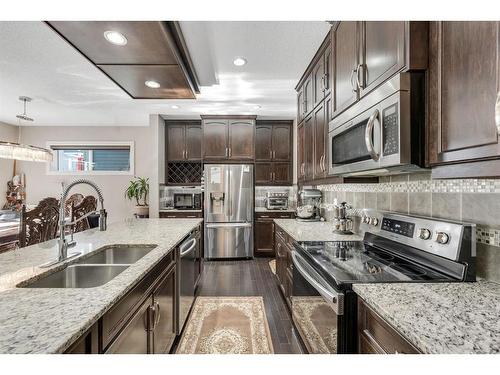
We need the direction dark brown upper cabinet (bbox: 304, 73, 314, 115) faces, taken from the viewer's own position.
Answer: facing to the left of the viewer

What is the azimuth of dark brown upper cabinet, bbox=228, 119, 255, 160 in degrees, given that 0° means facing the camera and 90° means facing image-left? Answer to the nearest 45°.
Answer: approximately 0°

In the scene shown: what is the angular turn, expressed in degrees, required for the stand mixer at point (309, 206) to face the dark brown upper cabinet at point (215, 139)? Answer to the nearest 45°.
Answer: approximately 90° to its right

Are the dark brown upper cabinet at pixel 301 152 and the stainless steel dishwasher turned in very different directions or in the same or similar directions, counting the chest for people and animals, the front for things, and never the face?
very different directions

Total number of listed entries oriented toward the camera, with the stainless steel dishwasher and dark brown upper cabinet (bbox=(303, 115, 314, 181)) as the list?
0

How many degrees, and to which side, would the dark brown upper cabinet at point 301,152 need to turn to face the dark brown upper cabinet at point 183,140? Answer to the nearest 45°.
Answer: approximately 45° to its right

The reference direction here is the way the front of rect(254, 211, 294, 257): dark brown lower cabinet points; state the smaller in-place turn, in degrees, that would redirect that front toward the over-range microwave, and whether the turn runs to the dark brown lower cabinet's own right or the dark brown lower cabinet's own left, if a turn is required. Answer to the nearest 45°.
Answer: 0° — it already faces it

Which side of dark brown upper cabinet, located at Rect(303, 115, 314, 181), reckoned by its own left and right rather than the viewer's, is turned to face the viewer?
left

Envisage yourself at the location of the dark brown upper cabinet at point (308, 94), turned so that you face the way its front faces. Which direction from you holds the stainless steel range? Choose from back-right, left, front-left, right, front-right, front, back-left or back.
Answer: left

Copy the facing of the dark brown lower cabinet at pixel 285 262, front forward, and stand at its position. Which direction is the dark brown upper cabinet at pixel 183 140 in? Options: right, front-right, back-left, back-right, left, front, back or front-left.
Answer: front-right

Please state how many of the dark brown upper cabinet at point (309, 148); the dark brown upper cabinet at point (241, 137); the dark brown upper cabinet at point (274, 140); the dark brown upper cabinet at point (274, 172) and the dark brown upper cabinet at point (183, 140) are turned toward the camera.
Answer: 4

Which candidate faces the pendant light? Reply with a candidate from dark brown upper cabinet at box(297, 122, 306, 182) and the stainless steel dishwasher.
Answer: the dark brown upper cabinet

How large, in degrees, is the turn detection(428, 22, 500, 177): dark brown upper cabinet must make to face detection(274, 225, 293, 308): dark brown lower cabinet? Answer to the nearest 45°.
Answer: approximately 90° to its right

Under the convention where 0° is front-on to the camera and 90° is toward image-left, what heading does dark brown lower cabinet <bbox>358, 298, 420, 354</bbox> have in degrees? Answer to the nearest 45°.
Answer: approximately 45°
